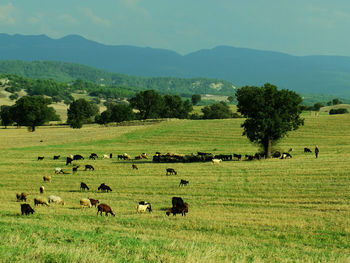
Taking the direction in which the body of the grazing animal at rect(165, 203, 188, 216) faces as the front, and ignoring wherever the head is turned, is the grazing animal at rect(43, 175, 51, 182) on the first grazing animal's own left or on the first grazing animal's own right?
on the first grazing animal's own right

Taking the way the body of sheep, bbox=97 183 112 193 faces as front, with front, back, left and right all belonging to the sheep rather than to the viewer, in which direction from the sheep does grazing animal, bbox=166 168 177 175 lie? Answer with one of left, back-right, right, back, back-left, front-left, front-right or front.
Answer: front-left
